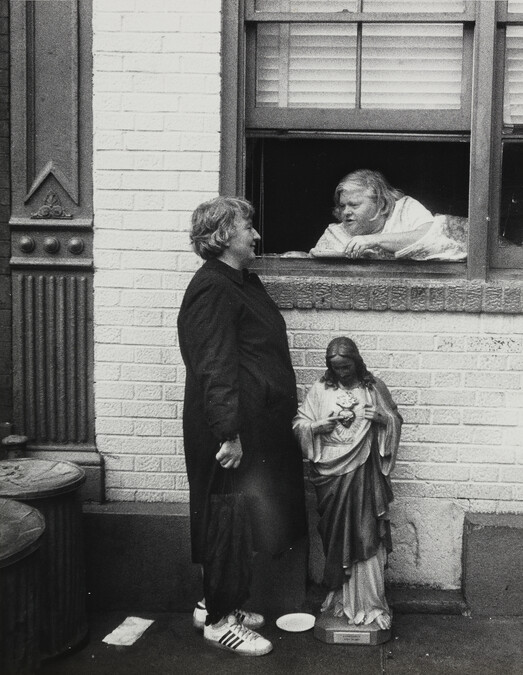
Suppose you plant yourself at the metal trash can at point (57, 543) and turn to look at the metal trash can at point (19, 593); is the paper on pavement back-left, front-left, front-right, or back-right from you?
back-left

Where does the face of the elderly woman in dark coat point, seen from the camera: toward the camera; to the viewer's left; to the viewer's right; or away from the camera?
to the viewer's right

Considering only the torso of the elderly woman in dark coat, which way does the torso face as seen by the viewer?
to the viewer's right

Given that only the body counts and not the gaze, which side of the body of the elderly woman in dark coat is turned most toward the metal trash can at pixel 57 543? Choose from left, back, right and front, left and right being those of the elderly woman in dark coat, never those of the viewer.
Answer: back

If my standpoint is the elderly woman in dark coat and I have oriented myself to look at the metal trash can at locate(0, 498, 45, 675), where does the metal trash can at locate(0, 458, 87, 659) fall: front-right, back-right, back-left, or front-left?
front-right
